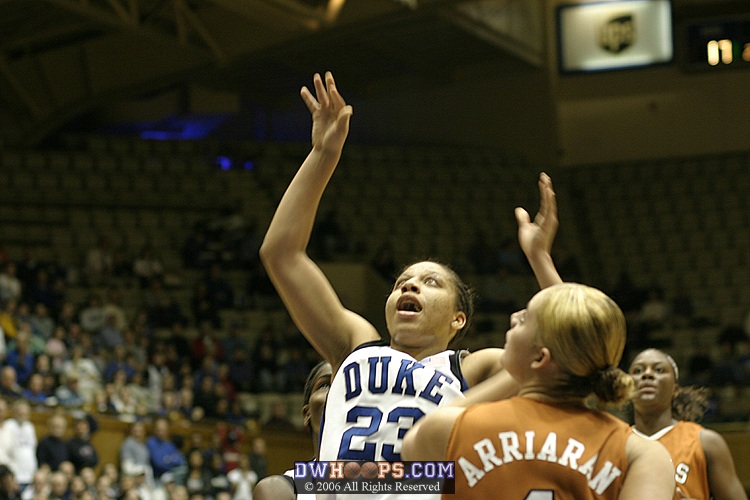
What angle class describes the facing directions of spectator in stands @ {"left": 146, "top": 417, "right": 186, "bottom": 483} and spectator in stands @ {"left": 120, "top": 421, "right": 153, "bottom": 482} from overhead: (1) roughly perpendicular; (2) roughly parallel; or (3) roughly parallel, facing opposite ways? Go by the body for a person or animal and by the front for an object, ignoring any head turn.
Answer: roughly parallel

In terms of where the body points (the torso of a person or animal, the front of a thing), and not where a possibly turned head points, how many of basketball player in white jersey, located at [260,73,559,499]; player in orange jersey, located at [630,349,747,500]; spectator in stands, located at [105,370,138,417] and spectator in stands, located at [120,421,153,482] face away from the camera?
0

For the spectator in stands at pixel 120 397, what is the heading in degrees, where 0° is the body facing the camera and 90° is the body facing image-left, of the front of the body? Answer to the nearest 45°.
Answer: approximately 315°

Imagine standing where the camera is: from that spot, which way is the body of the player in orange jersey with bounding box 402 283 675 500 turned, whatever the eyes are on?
away from the camera

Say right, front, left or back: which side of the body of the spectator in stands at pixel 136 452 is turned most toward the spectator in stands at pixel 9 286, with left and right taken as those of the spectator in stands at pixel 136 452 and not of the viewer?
back

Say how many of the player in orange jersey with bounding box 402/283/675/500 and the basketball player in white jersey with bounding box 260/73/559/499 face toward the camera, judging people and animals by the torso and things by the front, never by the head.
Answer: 1

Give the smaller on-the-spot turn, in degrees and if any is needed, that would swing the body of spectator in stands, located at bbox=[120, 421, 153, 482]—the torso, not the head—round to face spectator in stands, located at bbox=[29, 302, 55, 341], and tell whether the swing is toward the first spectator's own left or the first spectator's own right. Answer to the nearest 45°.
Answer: approximately 180°

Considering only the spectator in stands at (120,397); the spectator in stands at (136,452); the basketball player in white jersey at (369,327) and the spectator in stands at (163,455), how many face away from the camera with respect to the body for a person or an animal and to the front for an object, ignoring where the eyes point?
0

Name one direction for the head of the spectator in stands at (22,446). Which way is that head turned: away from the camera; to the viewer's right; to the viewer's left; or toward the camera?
toward the camera

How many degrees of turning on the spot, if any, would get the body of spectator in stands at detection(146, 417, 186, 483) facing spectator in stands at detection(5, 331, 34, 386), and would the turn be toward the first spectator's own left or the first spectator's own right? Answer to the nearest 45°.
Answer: approximately 135° to the first spectator's own right

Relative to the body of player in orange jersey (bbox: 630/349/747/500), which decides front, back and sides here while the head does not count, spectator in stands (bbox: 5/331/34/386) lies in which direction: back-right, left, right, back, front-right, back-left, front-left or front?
right

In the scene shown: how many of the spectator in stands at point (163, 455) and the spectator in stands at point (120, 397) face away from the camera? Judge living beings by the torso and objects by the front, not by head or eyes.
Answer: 0

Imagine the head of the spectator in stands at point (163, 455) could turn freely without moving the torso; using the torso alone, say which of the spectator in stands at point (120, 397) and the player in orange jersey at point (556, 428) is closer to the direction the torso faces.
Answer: the player in orange jersey

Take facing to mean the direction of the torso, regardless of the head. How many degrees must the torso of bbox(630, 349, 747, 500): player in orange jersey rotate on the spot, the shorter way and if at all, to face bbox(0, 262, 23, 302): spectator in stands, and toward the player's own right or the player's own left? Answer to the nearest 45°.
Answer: approximately 90° to the player's own right

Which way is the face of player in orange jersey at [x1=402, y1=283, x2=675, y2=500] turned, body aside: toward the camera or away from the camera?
away from the camera

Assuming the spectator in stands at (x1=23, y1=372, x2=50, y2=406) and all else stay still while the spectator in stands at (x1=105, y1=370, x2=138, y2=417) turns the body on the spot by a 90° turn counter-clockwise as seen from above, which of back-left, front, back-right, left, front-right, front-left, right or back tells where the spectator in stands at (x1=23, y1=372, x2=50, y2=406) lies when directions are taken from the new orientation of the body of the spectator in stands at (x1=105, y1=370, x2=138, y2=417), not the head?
back

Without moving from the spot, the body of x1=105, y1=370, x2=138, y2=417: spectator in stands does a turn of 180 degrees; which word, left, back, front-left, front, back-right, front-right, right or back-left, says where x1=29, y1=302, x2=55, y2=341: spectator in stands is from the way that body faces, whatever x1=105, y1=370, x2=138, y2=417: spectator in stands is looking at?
front
